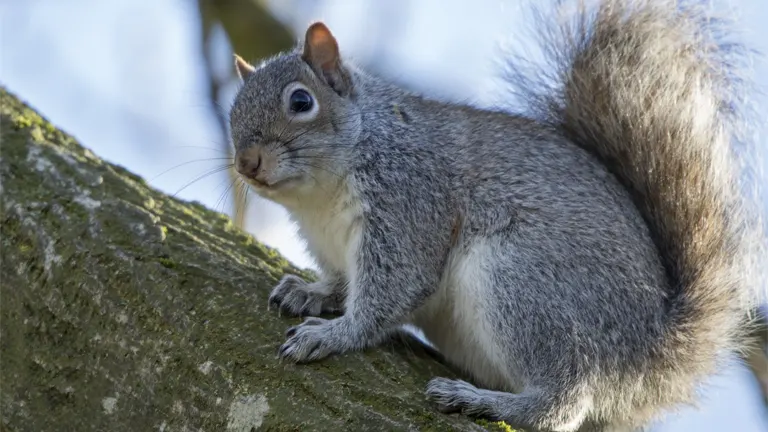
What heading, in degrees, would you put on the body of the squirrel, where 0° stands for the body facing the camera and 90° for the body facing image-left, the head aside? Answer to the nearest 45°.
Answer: approximately 90°
